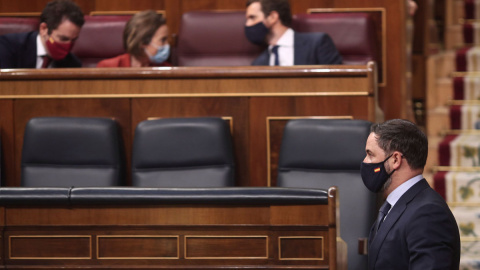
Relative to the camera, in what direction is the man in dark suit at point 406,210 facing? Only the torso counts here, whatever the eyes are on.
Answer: to the viewer's left

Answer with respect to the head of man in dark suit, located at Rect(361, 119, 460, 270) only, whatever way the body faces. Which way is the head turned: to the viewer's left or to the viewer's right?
to the viewer's left

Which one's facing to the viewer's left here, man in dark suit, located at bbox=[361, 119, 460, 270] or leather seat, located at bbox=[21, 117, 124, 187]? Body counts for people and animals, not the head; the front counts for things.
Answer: the man in dark suit

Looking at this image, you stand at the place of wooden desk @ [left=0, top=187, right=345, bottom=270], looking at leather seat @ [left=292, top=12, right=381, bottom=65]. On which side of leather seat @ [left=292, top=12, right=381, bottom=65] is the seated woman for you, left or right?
left

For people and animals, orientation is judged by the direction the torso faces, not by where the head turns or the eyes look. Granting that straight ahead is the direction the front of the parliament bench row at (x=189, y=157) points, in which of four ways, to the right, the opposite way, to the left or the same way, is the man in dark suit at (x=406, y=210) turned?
to the right
